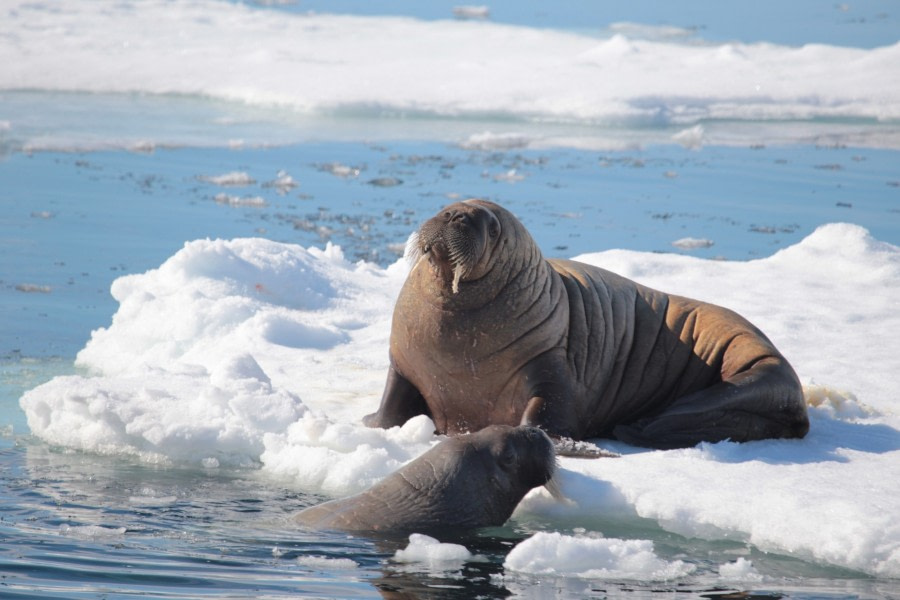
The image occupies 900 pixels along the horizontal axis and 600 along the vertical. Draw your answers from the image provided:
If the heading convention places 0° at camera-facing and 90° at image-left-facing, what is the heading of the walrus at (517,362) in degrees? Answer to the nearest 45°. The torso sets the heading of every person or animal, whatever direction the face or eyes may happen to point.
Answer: approximately 45°

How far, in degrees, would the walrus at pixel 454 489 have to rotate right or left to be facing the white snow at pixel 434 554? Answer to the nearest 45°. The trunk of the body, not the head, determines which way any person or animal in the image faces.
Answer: approximately 90° to its right

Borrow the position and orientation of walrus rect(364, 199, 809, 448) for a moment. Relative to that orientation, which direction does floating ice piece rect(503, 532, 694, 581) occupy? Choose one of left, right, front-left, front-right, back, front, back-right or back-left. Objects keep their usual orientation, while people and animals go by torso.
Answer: front-left

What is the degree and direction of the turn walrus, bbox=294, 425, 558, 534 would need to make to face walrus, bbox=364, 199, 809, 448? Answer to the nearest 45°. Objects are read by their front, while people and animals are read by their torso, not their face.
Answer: approximately 90° to its left

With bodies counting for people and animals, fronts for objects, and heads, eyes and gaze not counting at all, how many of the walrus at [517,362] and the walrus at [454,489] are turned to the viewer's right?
1

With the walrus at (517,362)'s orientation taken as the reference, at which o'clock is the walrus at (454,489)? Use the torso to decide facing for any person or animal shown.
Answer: the walrus at (454,489) is roughly at 11 o'clock from the walrus at (517,362).

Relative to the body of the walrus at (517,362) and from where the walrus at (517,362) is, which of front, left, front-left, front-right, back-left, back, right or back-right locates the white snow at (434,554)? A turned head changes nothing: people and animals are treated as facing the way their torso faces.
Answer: front-left

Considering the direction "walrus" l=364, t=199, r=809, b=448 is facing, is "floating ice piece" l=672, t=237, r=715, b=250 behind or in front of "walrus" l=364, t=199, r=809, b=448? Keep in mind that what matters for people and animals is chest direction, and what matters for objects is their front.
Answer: behind

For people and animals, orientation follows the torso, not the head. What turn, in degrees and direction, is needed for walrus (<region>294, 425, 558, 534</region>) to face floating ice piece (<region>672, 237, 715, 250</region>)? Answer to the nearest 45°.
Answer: approximately 90° to its left

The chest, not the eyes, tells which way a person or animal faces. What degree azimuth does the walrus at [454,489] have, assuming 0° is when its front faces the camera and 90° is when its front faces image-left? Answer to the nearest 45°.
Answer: approximately 270°

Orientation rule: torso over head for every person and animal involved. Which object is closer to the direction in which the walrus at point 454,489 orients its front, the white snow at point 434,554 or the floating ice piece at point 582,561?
the floating ice piece
